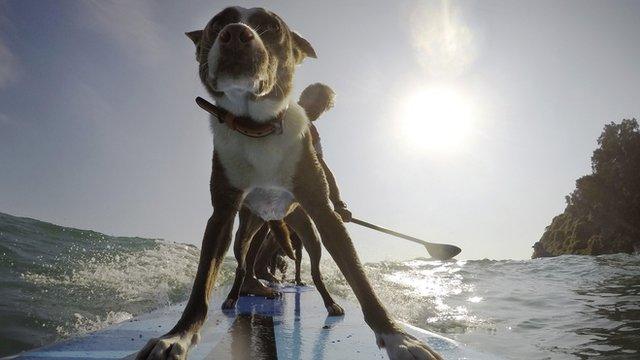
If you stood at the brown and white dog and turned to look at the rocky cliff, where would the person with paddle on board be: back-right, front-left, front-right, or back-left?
front-left

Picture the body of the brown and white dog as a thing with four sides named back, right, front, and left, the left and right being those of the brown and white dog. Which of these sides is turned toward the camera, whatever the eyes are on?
front

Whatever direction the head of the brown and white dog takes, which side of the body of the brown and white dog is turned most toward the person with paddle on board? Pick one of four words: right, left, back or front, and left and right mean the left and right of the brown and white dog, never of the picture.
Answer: back

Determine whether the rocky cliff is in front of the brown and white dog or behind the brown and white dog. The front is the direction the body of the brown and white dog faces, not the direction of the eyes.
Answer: behind
